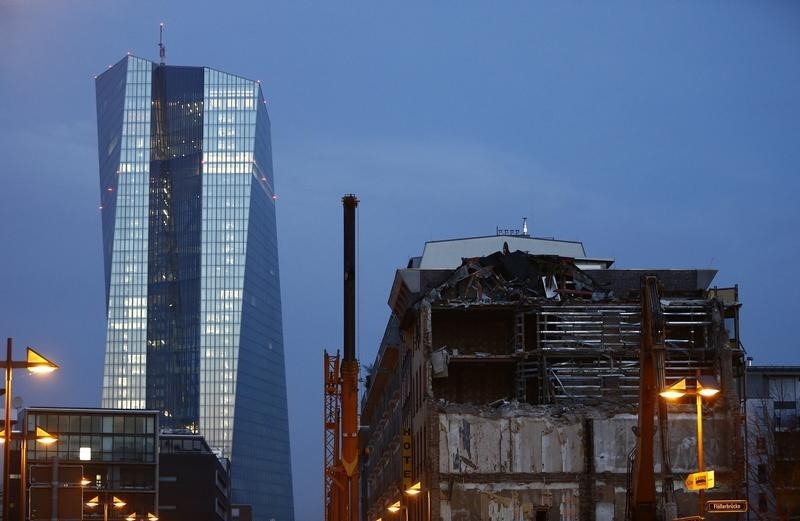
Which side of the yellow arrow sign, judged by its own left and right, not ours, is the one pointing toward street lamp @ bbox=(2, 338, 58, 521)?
right

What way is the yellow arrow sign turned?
toward the camera
